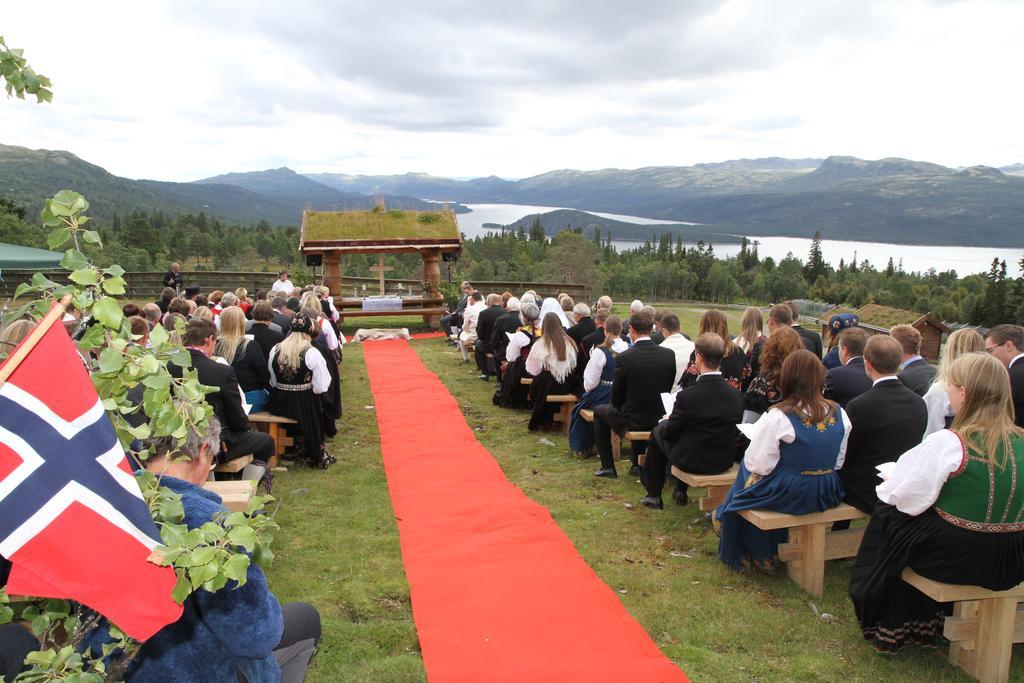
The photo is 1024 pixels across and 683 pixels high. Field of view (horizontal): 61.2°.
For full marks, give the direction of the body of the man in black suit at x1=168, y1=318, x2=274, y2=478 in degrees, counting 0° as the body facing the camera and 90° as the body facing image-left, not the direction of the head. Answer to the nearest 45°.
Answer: approximately 225°

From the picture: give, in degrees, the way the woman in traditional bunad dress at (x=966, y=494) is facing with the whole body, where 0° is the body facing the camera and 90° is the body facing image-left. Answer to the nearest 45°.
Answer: approximately 135°

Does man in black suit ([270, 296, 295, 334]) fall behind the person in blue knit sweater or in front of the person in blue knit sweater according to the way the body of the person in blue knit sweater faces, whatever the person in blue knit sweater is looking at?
in front

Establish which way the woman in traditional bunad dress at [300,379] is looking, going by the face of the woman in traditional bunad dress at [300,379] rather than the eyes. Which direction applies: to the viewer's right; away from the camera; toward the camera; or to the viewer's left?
away from the camera

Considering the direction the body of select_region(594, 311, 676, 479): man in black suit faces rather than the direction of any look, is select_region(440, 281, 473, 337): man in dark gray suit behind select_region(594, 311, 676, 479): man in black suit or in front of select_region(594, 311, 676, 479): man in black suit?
in front

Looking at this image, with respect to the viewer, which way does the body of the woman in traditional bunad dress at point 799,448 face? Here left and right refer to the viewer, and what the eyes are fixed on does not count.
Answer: facing away from the viewer and to the left of the viewer

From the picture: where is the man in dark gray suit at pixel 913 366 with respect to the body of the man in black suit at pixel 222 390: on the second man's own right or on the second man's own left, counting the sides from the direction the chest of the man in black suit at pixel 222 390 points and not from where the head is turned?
on the second man's own right

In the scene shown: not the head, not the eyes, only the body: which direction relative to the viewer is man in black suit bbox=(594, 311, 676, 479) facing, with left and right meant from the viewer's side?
facing away from the viewer and to the left of the viewer

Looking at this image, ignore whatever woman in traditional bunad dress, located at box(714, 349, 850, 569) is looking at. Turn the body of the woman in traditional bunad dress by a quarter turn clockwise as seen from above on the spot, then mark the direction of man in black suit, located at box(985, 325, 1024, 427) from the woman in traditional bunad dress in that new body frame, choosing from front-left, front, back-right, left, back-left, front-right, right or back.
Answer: front

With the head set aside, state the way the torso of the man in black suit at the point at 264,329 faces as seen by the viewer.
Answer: away from the camera

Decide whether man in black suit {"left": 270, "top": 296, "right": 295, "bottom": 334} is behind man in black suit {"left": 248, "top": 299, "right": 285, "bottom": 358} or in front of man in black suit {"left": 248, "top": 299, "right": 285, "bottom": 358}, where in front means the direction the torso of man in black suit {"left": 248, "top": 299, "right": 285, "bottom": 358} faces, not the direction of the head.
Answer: in front

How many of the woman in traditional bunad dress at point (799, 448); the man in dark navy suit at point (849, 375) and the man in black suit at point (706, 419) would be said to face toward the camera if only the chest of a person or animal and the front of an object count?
0

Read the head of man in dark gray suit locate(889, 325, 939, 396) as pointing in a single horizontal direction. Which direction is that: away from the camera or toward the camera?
away from the camera

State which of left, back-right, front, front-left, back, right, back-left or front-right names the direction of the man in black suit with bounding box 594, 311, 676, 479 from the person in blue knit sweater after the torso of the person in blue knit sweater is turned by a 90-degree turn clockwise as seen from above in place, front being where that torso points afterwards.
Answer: left

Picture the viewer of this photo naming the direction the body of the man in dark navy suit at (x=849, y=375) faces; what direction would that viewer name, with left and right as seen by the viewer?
facing away from the viewer and to the left of the viewer

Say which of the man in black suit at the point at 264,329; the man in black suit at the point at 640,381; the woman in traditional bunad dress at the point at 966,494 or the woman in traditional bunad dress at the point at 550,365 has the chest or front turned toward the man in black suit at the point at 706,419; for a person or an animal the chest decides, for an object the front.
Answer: the woman in traditional bunad dress at the point at 966,494

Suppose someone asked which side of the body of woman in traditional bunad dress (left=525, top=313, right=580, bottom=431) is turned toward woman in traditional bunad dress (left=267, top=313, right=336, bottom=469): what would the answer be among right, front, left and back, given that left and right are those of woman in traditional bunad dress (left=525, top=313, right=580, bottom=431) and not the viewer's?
left

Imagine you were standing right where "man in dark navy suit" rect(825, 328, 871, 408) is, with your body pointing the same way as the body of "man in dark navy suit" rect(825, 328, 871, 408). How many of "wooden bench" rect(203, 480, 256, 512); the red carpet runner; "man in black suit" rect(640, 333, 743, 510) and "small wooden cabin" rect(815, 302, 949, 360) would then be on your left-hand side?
3
